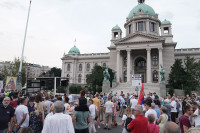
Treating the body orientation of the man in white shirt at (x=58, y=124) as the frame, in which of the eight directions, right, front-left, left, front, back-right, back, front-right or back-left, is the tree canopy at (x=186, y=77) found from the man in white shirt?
front-right

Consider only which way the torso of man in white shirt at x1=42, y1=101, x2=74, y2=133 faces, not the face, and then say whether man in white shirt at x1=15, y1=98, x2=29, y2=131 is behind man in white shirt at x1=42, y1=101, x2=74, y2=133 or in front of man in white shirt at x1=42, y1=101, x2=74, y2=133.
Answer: in front

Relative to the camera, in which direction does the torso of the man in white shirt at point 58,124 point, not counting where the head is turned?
away from the camera
